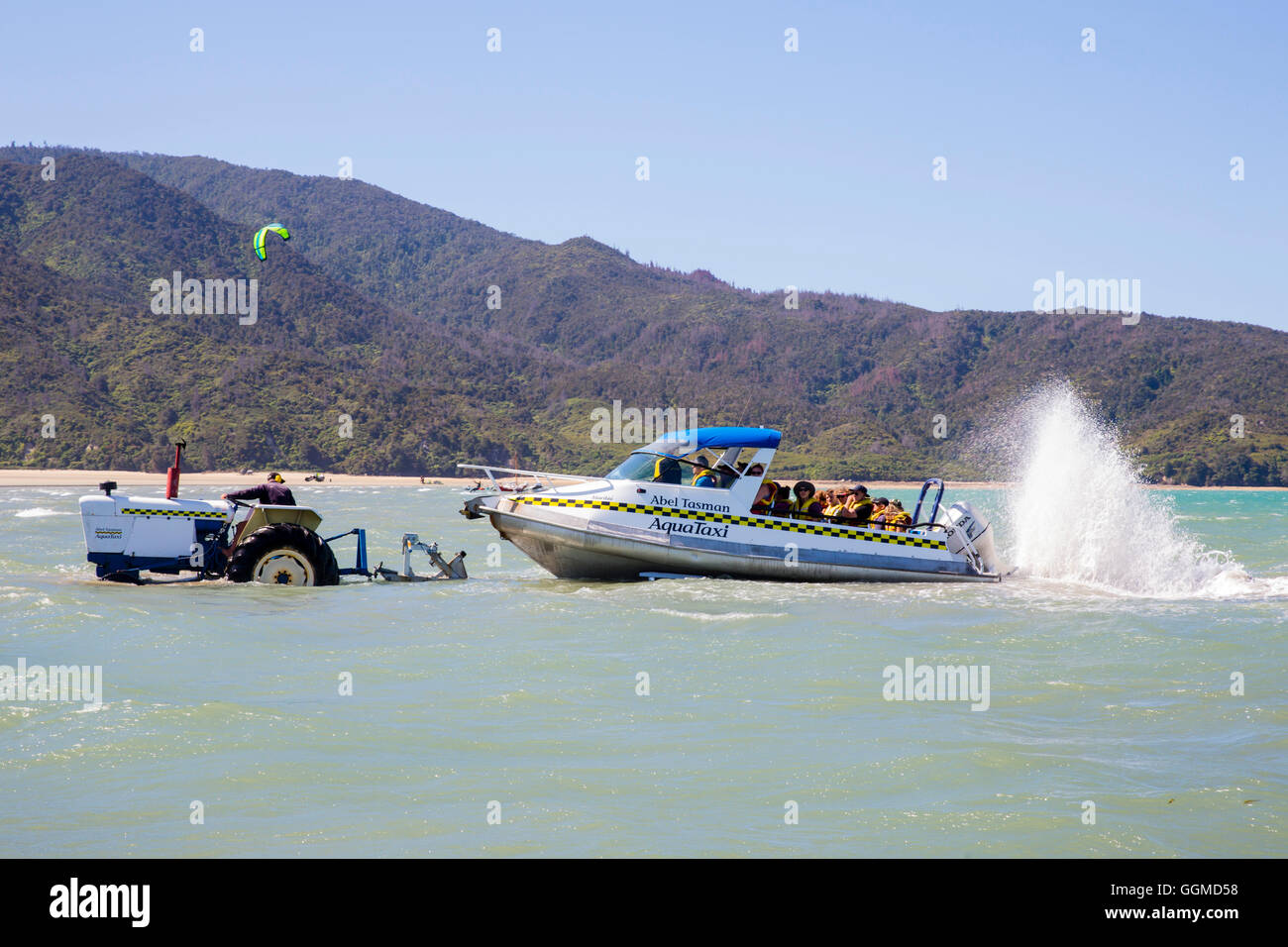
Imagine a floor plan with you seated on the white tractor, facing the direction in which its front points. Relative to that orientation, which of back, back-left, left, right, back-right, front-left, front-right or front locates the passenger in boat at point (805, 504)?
back

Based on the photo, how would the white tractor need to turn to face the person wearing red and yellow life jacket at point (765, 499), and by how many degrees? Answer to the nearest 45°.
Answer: approximately 180°

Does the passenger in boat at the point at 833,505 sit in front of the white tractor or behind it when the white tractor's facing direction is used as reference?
behind

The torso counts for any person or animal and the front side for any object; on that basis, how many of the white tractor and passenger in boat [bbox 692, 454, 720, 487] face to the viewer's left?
2

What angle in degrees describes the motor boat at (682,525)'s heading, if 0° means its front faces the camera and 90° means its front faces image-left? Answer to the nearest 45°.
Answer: approximately 90°

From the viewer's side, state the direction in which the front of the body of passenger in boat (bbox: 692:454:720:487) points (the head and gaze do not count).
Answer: to the viewer's left

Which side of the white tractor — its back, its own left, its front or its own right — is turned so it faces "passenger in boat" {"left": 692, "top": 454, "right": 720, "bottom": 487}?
back

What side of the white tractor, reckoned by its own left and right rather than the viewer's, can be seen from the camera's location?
left

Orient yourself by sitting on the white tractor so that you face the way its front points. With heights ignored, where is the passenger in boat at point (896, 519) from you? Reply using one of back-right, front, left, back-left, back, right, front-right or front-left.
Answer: back

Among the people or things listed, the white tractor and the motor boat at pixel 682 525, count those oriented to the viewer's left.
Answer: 2

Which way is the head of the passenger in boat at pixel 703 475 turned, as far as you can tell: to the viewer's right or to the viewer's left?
to the viewer's left

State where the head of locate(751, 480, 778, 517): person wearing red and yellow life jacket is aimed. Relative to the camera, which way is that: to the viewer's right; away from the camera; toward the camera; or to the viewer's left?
to the viewer's left
